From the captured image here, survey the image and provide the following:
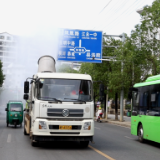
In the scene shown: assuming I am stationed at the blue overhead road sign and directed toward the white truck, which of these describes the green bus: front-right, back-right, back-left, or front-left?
front-left

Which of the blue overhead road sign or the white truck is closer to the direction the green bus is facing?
the blue overhead road sign

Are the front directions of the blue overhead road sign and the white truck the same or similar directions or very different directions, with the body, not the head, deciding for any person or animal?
same or similar directions

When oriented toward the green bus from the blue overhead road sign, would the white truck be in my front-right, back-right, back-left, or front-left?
front-right

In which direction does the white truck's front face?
toward the camera

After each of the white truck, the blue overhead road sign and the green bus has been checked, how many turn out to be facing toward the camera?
2

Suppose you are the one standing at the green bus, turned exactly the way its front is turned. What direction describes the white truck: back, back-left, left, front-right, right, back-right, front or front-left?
left

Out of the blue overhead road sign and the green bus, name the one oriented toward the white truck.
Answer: the blue overhead road sign

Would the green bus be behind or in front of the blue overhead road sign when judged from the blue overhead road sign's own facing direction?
in front

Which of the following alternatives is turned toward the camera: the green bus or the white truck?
the white truck

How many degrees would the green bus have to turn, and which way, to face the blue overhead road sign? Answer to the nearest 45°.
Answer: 0° — it already faces it

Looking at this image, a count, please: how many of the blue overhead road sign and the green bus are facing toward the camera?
1

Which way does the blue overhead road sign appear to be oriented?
toward the camera

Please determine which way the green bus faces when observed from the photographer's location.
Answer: facing away from the viewer and to the left of the viewer

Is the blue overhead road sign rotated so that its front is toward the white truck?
yes

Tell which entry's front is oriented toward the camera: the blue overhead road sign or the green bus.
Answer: the blue overhead road sign
